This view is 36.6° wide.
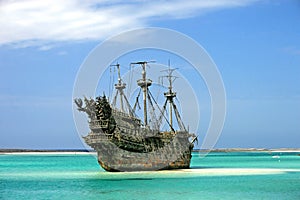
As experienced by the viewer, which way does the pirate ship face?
facing away from the viewer and to the right of the viewer
